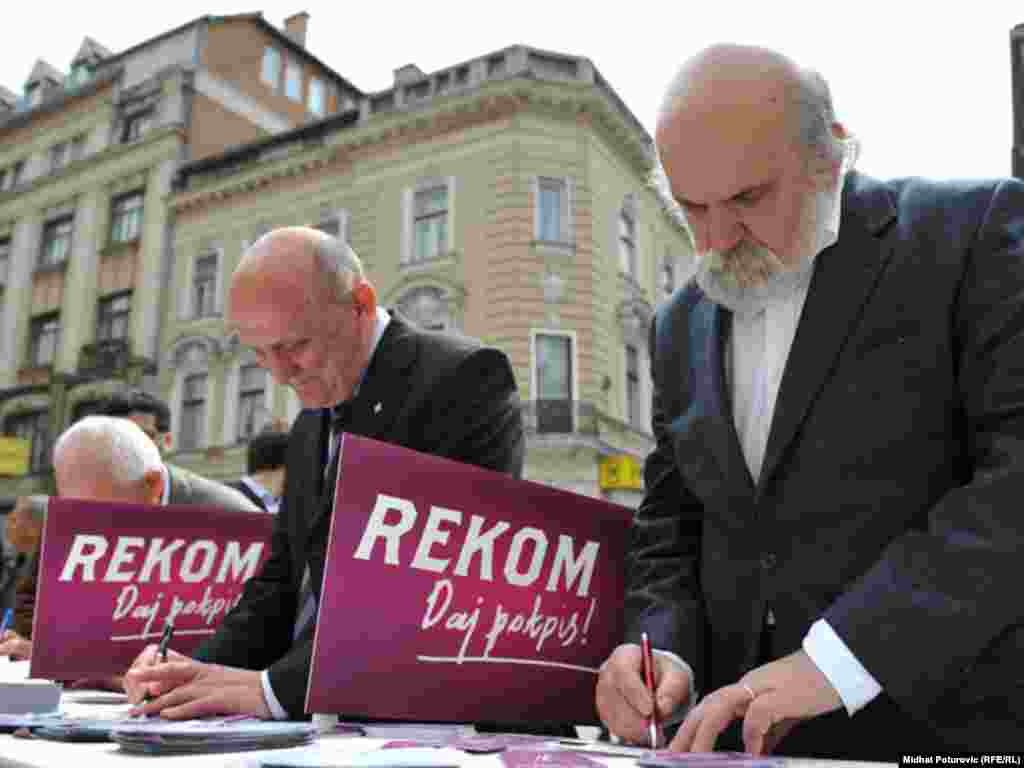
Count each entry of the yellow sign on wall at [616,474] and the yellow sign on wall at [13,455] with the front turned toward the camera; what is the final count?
2

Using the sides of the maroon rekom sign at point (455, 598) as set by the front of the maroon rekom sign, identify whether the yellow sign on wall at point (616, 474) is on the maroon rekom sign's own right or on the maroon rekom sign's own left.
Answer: on the maroon rekom sign's own left

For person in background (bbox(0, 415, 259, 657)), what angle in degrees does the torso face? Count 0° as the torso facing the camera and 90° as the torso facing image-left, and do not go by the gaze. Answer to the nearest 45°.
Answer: approximately 45°

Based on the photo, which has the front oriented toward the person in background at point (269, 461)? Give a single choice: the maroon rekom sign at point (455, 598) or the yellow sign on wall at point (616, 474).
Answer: the yellow sign on wall

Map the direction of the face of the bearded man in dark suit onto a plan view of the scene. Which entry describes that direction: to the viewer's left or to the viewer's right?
to the viewer's left

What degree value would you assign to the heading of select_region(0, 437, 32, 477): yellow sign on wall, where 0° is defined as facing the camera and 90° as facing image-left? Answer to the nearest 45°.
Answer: approximately 0°

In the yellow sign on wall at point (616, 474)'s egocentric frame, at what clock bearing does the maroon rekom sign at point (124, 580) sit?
The maroon rekom sign is roughly at 12 o'clock from the yellow sign on wall.

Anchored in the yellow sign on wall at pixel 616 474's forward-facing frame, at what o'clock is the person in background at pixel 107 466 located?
The person in background is roughly at 12 o'clock from the yellow sign on wall.
